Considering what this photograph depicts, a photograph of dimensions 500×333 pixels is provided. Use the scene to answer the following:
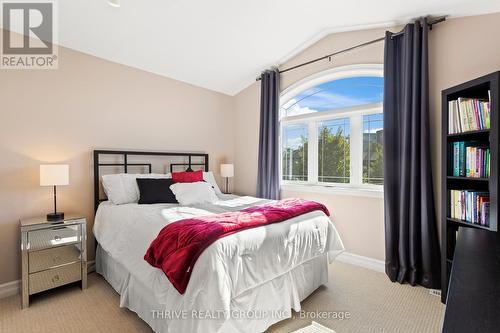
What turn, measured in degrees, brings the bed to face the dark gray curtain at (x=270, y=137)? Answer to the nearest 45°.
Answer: approximately 135° to its left

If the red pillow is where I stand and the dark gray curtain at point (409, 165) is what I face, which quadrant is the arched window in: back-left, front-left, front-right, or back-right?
front-left

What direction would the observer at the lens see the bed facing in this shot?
facing the viewer and to the right of the viewer

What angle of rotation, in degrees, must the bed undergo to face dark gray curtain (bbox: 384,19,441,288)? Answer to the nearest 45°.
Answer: approximately 45° to its left

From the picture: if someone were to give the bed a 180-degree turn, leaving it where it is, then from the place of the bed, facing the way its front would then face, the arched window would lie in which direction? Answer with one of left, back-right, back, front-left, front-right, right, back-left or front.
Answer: right

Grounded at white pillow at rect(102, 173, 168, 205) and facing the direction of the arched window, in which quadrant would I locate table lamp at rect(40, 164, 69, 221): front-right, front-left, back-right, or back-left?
back-right
